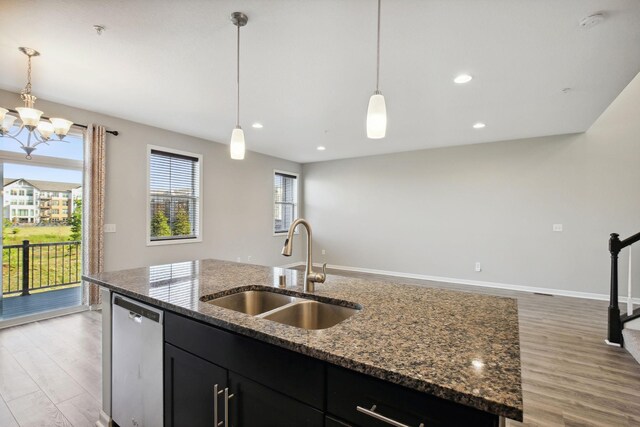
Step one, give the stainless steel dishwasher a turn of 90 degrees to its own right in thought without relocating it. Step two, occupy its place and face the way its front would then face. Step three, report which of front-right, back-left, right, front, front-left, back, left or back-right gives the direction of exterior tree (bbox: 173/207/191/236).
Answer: front-right

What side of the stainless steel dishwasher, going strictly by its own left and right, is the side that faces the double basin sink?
left

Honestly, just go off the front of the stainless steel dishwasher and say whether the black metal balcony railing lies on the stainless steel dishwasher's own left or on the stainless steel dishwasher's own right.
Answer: on the stainless steel dishwasher's own right

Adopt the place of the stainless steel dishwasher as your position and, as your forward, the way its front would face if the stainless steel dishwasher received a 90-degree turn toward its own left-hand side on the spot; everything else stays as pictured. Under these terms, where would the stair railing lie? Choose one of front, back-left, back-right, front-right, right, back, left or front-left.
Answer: front-left

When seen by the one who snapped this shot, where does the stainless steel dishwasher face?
facing the viewer and to the left of the viewer

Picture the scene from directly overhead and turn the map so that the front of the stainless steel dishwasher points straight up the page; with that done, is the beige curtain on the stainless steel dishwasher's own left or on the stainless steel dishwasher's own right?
on the stainless steel dishwasher's own right

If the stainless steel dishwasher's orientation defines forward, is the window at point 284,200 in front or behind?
behind

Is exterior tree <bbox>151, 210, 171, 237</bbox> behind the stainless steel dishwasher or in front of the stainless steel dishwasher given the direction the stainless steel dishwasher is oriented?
behind

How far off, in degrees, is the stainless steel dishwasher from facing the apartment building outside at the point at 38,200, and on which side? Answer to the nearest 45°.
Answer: approximately 135° to its right
